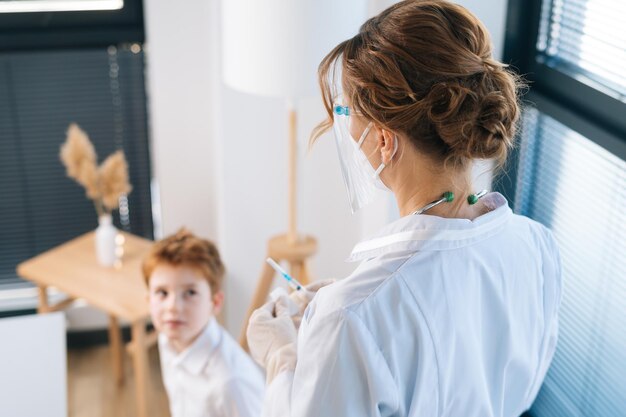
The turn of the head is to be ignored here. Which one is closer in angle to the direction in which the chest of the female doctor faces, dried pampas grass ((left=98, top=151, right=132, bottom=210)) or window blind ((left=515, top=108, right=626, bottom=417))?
the dried pampas grass

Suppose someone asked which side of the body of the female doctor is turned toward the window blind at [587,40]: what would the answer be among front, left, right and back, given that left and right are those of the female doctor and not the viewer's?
right

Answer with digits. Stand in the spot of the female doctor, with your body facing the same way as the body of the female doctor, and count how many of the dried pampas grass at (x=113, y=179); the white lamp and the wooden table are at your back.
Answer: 0

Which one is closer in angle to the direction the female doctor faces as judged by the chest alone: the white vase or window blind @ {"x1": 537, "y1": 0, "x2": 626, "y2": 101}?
the white vase

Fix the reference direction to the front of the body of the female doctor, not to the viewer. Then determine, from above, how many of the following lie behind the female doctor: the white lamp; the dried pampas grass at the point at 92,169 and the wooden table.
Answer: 0

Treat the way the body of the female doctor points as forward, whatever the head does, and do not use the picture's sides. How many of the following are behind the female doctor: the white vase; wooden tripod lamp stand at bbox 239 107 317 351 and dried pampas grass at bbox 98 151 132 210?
0

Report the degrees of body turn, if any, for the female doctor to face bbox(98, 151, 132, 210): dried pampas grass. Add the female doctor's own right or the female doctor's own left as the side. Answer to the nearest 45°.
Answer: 0° — they already face it

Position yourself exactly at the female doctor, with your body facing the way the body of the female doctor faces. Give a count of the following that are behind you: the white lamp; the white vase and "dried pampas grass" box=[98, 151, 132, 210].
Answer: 0

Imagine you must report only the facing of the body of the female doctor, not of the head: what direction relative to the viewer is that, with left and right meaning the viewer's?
facing away from the viewer and to the left of the viewer

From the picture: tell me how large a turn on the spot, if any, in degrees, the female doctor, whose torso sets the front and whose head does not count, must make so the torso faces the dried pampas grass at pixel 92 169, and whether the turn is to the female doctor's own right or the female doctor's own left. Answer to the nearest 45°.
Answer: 0° — they already face it

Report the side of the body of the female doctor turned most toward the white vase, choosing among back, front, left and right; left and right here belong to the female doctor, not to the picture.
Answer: front

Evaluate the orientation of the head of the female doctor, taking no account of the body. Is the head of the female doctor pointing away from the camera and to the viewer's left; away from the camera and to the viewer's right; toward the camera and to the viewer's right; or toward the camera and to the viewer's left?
away from the camera and to the viewer's left

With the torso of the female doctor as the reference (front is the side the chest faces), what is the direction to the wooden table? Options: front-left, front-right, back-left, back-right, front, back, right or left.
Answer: front
